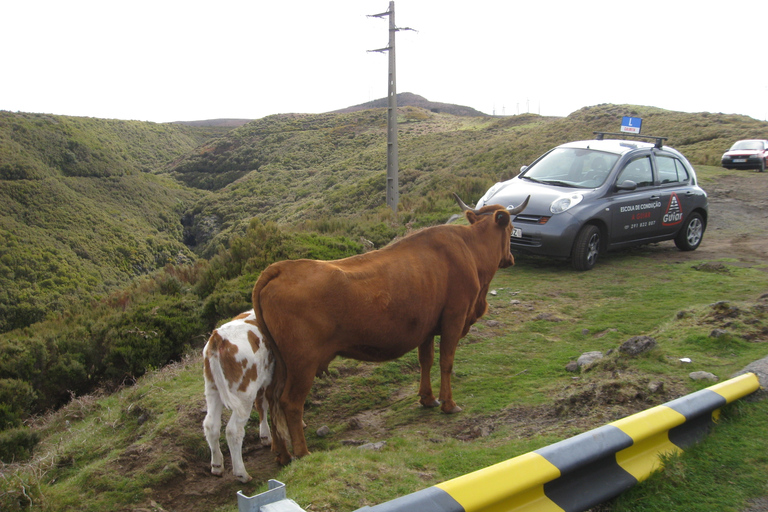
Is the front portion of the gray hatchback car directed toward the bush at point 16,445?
yes

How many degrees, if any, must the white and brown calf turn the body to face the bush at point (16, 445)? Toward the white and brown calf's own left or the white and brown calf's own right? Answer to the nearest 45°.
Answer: approximately 90° to the white and brown calf's own left

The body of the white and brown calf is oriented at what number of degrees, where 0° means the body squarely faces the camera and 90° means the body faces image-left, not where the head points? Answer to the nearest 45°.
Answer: approximately 225°

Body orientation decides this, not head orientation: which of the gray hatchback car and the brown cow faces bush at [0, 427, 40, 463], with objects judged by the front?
the gray hatchback car

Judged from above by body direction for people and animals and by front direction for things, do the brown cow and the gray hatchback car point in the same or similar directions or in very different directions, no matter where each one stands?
very different directions

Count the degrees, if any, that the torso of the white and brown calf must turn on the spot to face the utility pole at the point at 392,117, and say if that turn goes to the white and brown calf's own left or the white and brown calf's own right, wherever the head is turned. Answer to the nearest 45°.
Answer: approximately 45° to the white and brown calf's own left

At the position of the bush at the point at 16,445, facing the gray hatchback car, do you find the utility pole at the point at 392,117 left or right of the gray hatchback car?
left

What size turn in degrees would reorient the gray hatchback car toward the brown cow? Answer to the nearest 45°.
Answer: approximately 45° to its left

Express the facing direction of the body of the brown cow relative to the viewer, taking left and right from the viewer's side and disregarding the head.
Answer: facing away from the viewer and to the right of the viewer

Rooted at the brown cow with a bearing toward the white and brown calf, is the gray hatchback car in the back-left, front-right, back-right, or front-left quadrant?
back-right
